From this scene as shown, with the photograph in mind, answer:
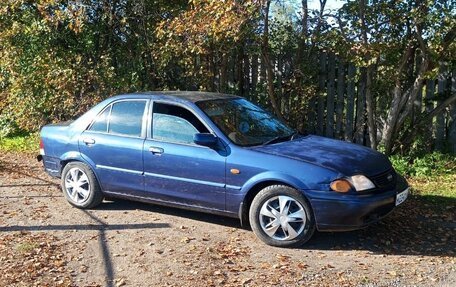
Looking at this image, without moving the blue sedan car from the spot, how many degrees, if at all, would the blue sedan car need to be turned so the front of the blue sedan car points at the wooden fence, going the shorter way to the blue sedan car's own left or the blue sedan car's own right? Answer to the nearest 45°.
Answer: approximately 90° to the blue sedan car's own left

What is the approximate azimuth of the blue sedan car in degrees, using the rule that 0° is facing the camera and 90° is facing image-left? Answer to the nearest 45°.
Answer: approximately 315°
